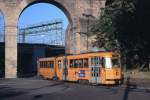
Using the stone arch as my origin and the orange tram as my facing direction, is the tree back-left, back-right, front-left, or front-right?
front-left

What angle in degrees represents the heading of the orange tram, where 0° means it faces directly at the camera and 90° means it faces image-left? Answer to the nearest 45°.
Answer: approximately 315°

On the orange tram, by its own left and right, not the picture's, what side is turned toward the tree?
left
